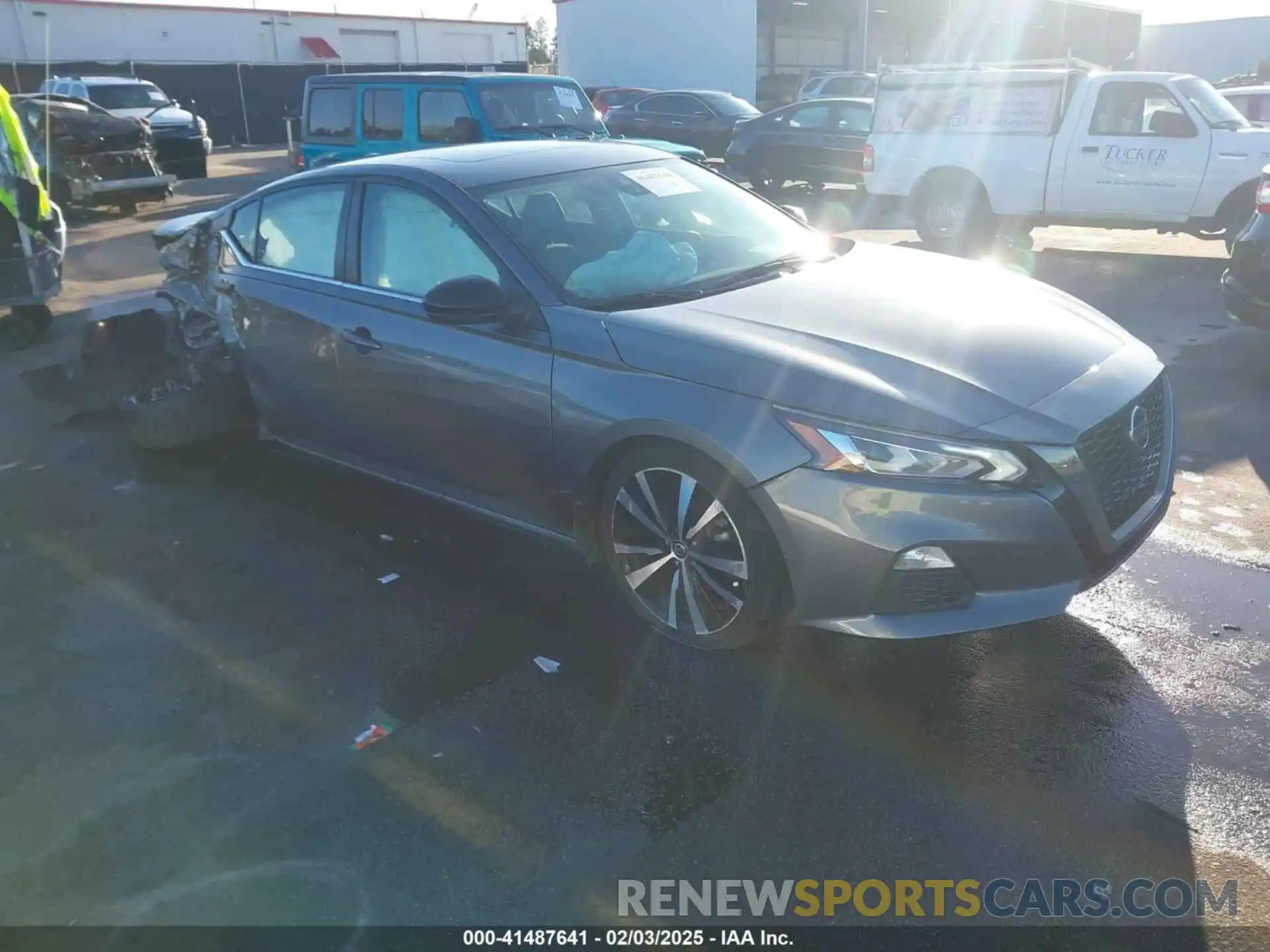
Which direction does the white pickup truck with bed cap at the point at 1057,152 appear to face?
to the viewer's right

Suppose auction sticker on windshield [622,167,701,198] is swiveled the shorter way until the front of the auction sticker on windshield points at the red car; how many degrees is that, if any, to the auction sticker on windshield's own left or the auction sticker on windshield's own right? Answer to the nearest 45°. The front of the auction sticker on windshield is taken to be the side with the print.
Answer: approximately 135° to the auction sticker on windshield's own left

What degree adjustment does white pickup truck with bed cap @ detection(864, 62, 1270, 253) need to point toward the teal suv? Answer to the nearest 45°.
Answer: approximately 180°

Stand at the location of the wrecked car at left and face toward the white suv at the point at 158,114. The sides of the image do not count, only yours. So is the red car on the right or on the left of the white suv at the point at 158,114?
right

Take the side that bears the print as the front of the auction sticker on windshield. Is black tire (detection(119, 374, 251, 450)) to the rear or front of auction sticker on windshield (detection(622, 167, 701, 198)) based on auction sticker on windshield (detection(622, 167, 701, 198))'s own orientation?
to the rear

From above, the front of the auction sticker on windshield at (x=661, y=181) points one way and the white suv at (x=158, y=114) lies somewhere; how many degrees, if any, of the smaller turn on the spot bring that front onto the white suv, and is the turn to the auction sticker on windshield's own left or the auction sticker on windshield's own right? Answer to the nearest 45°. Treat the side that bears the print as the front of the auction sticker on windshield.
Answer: approximately 180°

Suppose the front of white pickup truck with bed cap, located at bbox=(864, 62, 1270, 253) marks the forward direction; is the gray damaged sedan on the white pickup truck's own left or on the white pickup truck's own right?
on the white pickup truck's own right
